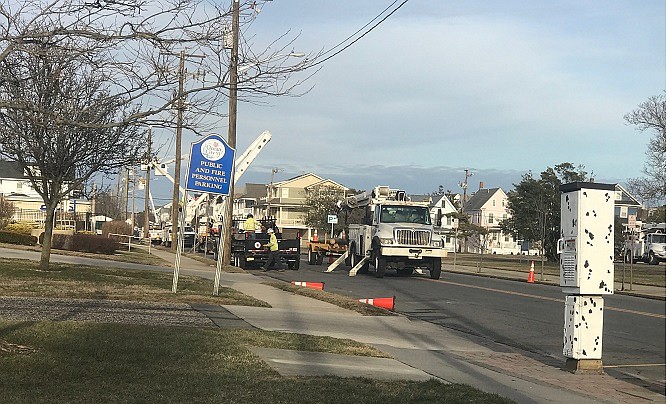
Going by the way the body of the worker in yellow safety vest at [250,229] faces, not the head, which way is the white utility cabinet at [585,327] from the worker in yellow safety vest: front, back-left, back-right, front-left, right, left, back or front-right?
back

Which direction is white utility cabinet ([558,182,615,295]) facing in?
to the viewer's left

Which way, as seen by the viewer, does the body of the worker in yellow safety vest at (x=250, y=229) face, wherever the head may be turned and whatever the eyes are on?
away from the camera

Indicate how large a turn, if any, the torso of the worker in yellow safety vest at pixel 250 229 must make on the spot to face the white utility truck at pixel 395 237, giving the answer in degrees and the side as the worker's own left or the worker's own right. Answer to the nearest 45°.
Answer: approximately 135° to the worker's own right

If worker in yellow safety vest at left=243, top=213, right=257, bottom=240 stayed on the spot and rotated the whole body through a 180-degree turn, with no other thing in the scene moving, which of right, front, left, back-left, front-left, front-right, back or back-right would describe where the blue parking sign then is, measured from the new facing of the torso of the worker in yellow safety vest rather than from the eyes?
front

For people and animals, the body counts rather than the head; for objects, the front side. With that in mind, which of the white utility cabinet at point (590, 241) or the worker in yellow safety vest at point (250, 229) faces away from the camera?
the worker in yellow safety vest

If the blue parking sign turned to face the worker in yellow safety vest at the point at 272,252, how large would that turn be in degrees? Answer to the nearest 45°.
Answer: approximately 180°

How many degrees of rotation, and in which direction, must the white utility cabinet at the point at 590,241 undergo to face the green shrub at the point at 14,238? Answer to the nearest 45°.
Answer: approximately 45° to its right

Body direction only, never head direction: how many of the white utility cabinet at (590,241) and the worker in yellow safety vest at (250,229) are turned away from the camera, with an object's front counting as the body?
1
